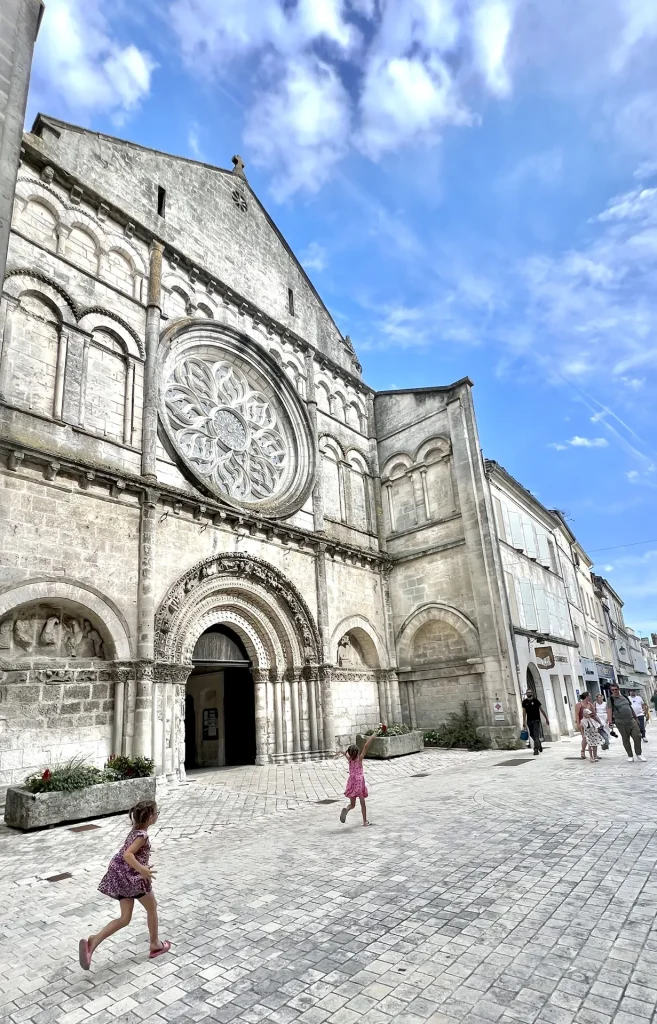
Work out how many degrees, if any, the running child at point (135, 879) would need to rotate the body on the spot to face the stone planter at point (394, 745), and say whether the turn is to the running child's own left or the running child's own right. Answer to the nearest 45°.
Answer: approximately 45° to the running child's own left

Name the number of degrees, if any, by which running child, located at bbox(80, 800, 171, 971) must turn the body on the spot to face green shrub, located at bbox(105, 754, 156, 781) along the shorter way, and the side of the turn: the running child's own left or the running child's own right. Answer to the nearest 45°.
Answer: approximately 90° to the running child's own left

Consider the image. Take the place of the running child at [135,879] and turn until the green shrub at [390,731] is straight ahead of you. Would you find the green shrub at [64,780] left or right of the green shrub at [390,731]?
left

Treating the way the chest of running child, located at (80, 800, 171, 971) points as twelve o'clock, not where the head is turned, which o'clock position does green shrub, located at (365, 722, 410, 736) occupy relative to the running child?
The green shrub is roughly at 10 o'clock from the running child.

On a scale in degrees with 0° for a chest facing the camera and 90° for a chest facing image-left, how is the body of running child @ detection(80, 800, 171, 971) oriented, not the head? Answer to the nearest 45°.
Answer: approximately 270°

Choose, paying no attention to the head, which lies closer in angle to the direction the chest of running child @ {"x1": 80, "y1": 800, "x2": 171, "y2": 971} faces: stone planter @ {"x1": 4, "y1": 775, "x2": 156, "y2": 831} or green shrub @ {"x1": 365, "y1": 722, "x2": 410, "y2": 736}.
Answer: the green shrub

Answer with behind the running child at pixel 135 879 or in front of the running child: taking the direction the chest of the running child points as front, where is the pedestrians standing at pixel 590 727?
in front
